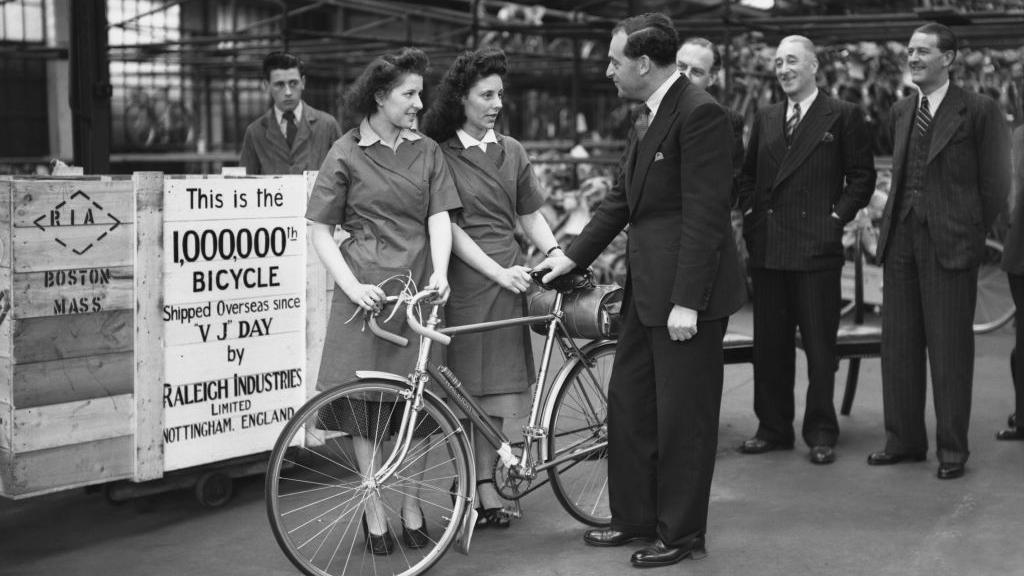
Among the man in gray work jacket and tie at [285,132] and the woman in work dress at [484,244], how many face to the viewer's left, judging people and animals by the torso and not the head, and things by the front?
0

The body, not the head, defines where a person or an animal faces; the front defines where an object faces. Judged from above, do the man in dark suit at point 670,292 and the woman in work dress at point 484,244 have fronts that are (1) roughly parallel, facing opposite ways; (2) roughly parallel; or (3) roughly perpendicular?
roughly perpendicular

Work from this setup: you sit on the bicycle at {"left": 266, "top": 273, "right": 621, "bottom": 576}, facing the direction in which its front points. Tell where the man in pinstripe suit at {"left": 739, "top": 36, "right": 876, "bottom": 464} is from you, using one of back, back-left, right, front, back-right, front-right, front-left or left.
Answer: back

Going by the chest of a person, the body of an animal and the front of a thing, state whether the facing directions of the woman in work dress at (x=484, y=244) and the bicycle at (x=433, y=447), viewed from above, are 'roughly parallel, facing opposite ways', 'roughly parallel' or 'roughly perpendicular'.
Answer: roughly perpendicular

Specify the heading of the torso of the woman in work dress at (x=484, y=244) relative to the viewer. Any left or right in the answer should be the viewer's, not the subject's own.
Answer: facing the viewer and to the right of the viewer

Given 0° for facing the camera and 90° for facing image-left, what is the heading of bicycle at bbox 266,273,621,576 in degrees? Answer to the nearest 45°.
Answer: approximately 45°

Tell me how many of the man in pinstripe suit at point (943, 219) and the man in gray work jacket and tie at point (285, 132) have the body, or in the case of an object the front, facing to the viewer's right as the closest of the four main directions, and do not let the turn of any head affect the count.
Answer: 0

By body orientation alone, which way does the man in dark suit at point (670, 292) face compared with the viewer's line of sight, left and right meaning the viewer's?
facing the viewer and to the left of the viewer

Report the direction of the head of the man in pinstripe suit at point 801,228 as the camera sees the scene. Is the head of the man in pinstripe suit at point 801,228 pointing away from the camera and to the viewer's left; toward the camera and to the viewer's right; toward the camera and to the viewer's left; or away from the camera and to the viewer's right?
toward the camera and to the viewer's left

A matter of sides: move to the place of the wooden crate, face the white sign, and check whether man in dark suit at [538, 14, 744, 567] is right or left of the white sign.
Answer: right

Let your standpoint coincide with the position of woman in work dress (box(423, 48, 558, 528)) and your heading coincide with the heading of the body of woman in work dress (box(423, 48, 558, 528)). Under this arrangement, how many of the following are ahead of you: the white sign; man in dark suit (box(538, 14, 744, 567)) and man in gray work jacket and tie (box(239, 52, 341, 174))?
1

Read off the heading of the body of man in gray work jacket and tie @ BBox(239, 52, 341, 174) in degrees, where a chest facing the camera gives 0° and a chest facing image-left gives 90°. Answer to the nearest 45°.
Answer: approximately 0°
